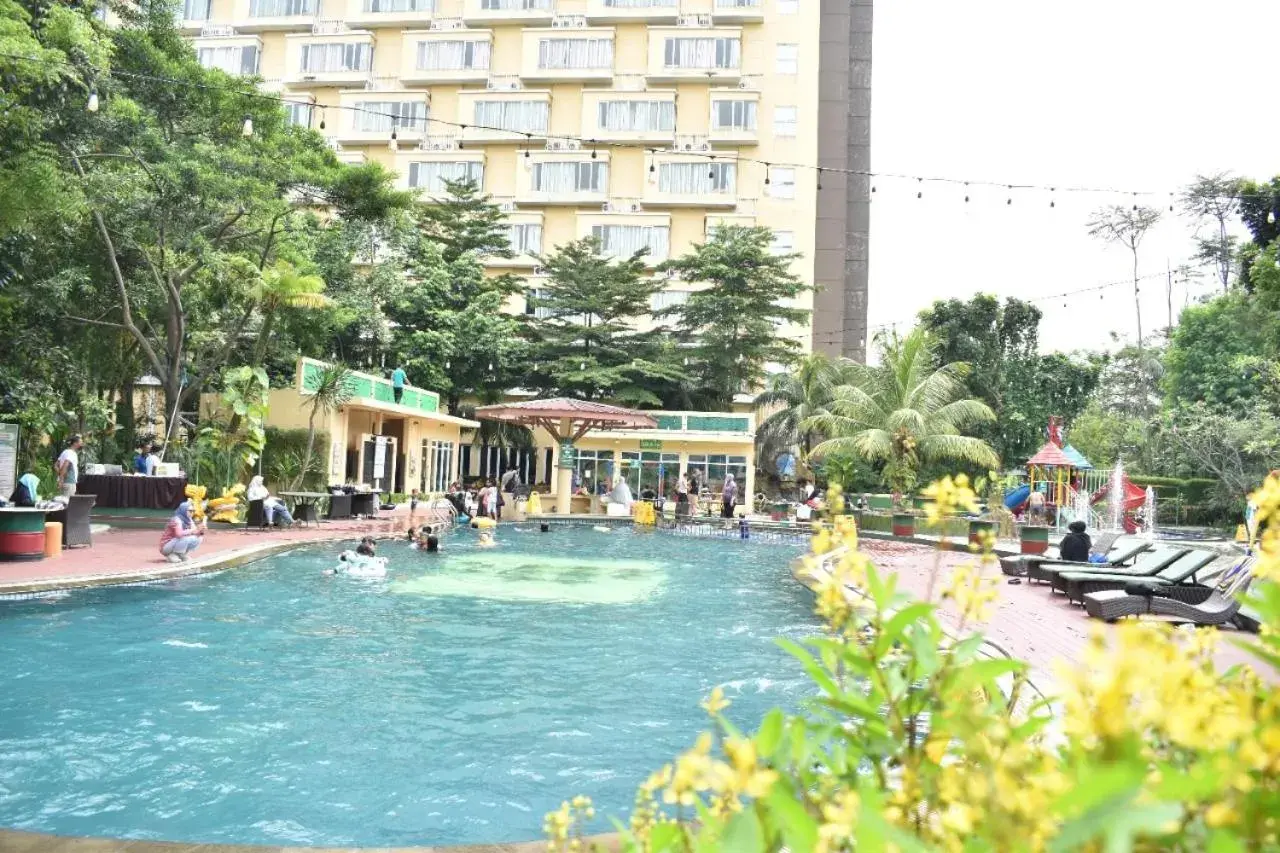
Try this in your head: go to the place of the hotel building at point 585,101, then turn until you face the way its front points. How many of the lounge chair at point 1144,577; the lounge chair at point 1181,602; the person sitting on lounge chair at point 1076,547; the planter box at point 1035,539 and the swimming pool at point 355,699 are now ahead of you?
5

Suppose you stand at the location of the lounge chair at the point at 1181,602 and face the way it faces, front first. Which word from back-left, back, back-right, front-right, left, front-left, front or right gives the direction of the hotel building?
front-right

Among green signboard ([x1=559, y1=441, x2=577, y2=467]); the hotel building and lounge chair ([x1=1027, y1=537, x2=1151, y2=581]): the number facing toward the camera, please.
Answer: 2

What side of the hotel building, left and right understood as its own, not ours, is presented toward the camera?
front

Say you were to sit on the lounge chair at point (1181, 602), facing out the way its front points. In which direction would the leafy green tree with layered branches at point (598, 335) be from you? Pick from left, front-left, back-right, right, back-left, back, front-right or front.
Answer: front-right

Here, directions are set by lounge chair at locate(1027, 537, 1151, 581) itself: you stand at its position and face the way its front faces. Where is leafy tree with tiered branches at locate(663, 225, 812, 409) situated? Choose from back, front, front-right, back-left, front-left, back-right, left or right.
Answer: front-right

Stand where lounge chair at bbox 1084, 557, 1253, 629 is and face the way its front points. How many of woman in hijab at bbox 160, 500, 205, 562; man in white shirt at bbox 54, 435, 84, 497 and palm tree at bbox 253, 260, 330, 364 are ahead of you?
3

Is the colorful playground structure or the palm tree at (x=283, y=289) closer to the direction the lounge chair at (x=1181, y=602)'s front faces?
the palm tree

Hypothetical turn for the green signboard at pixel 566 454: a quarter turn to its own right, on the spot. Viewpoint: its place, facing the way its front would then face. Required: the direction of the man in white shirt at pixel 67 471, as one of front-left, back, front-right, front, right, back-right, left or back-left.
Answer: front-left

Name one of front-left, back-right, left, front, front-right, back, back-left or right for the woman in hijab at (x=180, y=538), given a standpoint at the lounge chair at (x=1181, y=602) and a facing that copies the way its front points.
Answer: front

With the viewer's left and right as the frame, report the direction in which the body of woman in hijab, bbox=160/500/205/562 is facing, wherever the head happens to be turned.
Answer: facing to the right of the viewer

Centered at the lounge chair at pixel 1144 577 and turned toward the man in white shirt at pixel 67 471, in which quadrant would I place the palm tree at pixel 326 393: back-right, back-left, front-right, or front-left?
front-right

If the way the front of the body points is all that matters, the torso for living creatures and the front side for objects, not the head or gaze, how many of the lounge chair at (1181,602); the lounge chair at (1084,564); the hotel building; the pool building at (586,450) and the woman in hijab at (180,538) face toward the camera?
2

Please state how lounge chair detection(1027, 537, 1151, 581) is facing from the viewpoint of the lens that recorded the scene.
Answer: facing to the left of the viewer

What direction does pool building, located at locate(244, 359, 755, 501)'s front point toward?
toward the camera

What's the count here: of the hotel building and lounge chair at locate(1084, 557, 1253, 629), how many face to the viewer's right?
0

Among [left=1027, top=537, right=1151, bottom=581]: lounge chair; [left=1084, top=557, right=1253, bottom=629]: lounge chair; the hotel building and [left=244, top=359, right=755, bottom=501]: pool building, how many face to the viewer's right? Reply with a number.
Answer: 0

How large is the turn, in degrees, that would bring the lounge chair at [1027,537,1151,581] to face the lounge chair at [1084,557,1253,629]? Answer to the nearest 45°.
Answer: approximately 90° to its left

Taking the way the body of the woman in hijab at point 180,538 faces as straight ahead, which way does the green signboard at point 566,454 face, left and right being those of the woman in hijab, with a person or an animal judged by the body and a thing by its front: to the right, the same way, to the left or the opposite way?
to the right

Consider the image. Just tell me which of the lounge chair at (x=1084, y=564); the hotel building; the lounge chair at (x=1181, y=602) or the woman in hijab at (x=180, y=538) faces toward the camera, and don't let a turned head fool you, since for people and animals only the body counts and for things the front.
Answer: the hotel building

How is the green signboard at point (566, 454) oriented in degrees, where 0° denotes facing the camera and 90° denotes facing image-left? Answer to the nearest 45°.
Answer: approximately 0°

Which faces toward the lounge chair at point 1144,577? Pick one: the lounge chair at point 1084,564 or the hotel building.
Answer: the hotel building
